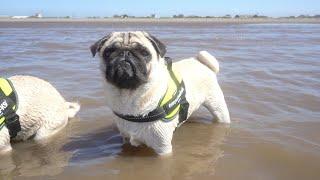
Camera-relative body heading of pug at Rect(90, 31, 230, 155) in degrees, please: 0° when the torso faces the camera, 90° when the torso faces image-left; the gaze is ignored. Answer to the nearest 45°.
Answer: approximately 45°

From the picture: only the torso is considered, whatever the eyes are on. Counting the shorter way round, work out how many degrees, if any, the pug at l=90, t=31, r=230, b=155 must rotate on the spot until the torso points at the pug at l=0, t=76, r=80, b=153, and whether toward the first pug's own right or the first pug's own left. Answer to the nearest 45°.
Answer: approximately 90° to the first pug's own right
